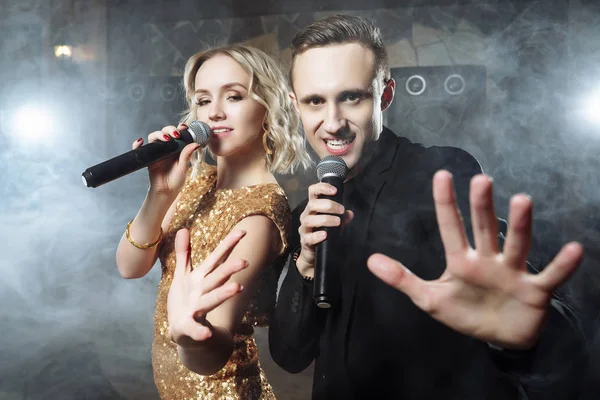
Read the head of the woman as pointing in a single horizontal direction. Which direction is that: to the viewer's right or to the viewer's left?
to the viewer's left

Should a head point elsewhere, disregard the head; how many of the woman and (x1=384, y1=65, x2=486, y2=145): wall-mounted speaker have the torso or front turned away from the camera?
0

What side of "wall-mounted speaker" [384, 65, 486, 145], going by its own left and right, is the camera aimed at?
front

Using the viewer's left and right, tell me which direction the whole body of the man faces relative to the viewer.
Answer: facing the viewer and to the left of the viewer

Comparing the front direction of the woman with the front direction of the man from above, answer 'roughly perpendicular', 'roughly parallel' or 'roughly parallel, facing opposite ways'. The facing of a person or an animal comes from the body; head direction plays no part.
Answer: roughly parallel

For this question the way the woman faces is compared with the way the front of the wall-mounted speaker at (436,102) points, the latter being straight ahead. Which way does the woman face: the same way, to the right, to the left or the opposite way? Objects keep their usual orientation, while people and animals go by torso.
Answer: the same way

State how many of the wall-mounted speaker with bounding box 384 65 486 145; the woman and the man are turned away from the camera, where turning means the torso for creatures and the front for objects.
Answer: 0

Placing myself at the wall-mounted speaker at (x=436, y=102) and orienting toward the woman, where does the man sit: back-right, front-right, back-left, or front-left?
front-left

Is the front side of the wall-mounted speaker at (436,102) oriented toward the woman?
yes

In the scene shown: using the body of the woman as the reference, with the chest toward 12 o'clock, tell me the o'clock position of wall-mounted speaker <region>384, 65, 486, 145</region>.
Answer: The wall-mounted speaker is roughly at 7 o'clock from the woman.

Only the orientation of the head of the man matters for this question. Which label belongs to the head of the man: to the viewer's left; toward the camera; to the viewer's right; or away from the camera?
toward the camera
